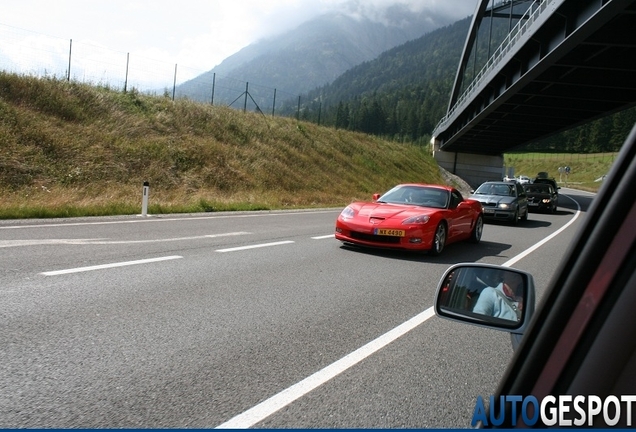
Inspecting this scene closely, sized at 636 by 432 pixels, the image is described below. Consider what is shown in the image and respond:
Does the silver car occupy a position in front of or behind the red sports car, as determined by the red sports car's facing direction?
behind

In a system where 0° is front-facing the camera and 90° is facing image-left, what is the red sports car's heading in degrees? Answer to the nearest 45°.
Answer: approximately 45°

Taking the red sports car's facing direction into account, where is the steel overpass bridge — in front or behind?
behind

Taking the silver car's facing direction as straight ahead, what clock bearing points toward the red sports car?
The red sports car is roughly at 11 o'clock from the silver car.

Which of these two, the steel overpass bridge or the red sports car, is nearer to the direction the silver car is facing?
the red sports car

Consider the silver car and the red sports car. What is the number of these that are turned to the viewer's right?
0

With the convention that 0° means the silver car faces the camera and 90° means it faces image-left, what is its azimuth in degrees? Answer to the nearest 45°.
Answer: approximately 45°
